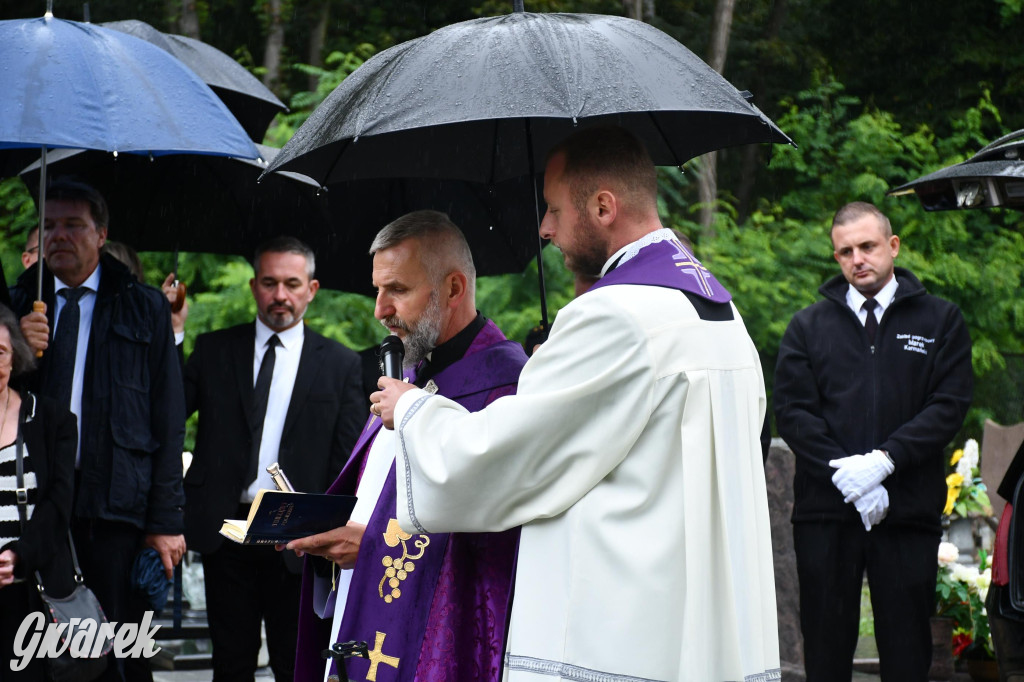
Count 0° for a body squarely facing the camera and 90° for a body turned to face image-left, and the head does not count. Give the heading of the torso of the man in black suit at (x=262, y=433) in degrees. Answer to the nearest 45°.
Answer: approximately 0°

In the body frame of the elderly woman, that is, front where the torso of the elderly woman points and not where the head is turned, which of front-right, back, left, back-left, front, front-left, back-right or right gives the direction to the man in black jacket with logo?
back-left

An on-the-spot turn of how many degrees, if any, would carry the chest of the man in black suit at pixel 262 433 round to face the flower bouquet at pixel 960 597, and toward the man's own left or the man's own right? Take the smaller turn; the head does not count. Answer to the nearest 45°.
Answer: approximately 90° to the man's own left

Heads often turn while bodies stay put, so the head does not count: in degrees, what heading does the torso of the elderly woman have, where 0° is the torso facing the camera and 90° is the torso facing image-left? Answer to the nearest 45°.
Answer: approximately 45°

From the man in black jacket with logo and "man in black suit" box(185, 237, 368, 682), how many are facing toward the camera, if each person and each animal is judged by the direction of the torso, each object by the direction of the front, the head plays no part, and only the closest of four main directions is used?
2

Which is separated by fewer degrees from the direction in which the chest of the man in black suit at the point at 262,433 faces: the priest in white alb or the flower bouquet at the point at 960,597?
the priest in white alb

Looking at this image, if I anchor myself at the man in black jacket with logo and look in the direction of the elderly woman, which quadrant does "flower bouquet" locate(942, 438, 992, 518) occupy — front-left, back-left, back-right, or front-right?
back-right

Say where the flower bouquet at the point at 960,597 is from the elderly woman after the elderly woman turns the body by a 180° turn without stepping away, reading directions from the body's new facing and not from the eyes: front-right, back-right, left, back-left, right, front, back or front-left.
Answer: front-right

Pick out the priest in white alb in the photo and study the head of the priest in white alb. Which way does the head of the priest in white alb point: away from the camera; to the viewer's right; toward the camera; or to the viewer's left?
to the viewer's left

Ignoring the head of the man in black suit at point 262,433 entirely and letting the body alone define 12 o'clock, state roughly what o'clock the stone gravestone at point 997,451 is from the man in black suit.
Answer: The stone gravestone is roughly at 8 o'clock from the man in black suit.
